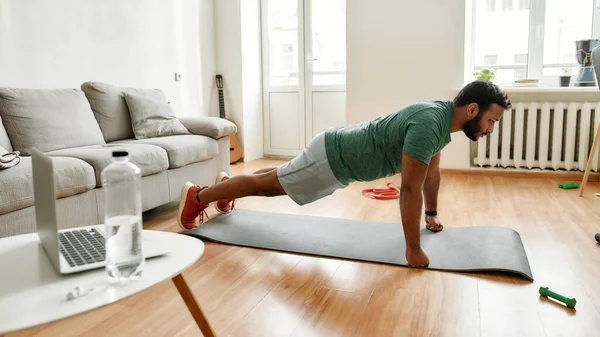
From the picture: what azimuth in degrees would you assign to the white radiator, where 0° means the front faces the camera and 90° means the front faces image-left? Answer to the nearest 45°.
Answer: approximately 0°

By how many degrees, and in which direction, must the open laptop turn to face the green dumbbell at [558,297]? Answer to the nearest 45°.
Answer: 0° — it already faces it

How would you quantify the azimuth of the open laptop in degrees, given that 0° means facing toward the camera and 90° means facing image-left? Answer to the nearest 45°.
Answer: approximately 270°

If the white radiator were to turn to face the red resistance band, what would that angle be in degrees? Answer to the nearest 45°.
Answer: approximately 45° to its right

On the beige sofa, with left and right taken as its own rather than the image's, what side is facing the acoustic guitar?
left

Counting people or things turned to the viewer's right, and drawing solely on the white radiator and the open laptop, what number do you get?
1

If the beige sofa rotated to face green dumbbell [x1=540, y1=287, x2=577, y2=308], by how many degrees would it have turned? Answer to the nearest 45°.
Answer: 0° — it already faces it

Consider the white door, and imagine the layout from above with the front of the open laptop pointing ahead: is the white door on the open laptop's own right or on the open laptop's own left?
on the open laptop's own left

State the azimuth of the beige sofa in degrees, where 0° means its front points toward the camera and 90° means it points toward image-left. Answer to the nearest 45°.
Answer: approximately 315°

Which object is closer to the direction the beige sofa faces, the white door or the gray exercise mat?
the gray exercise mat
